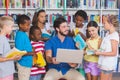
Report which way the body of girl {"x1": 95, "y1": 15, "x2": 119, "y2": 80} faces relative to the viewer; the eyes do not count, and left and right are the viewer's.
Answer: facing to the left of the viewer

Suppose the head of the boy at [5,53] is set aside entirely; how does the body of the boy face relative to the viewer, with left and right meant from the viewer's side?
facing to the right of the viewer

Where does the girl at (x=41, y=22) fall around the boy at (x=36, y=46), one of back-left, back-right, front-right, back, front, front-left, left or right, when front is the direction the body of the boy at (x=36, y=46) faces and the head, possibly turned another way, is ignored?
back-left

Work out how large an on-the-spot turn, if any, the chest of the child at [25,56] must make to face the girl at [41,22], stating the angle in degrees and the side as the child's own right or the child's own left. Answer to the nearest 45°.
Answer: approximately 45° to the child's own left

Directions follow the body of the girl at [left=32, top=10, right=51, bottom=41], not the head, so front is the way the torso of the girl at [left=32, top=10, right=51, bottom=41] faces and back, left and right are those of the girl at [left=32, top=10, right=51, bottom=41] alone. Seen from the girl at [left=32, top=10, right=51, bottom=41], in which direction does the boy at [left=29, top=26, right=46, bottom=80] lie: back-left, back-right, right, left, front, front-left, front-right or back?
front-right

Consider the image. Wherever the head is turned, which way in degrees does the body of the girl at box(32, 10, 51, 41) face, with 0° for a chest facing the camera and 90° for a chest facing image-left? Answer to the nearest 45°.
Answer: approximately 315°

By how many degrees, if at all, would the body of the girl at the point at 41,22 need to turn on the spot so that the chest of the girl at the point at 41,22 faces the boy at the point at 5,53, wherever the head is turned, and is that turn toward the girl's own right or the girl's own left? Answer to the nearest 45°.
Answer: approximately 45° to the girl's own right
